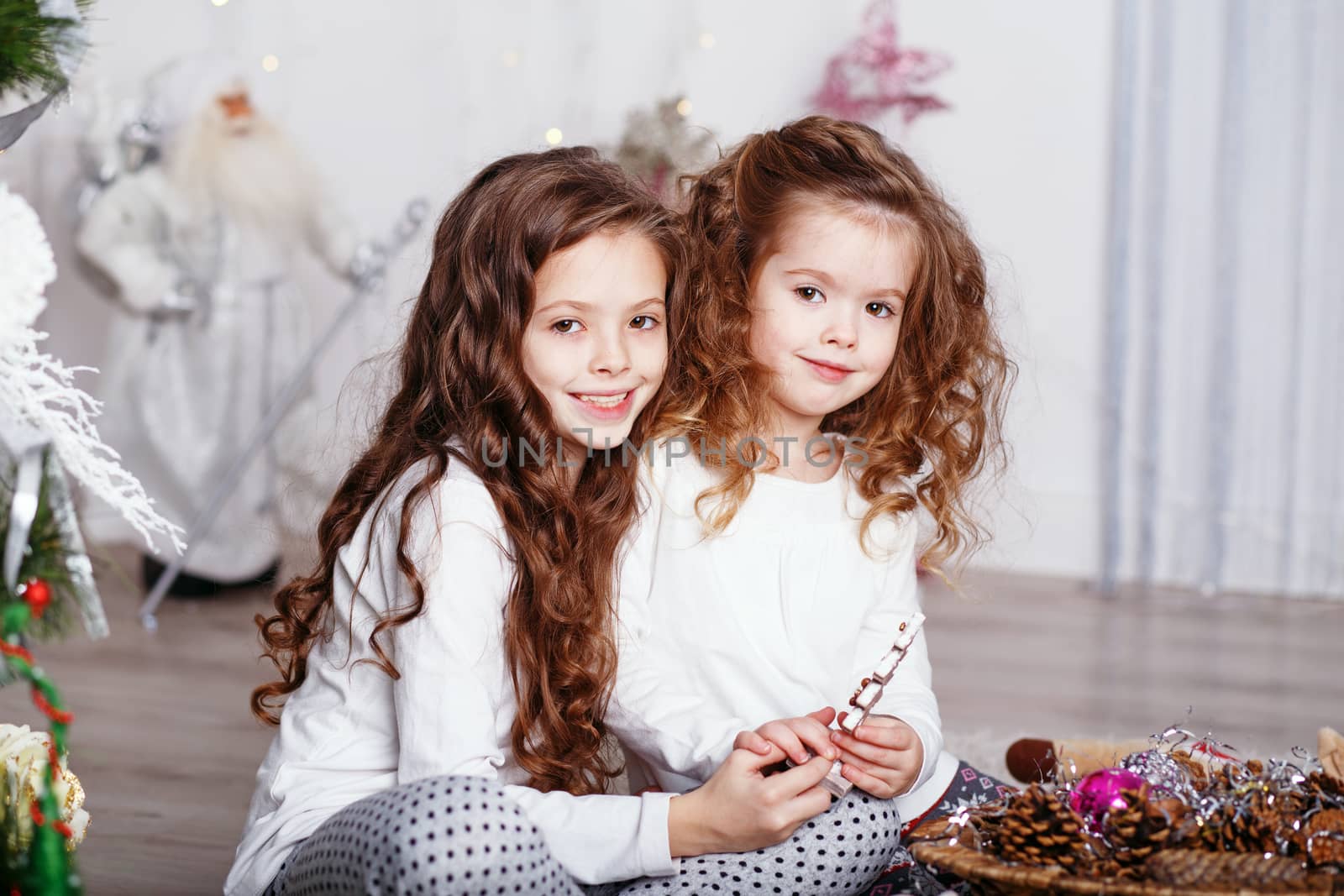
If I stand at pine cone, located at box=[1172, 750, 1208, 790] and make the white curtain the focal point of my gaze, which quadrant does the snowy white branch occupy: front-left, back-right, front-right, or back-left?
back-left

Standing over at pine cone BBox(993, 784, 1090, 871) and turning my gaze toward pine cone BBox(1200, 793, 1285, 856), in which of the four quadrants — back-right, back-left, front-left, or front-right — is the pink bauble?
front-left

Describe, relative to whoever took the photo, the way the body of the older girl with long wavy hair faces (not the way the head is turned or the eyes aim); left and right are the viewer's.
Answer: facing to the right of the viewer

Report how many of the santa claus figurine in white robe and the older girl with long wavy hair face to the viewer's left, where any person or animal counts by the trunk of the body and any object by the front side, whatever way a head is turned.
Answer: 0
